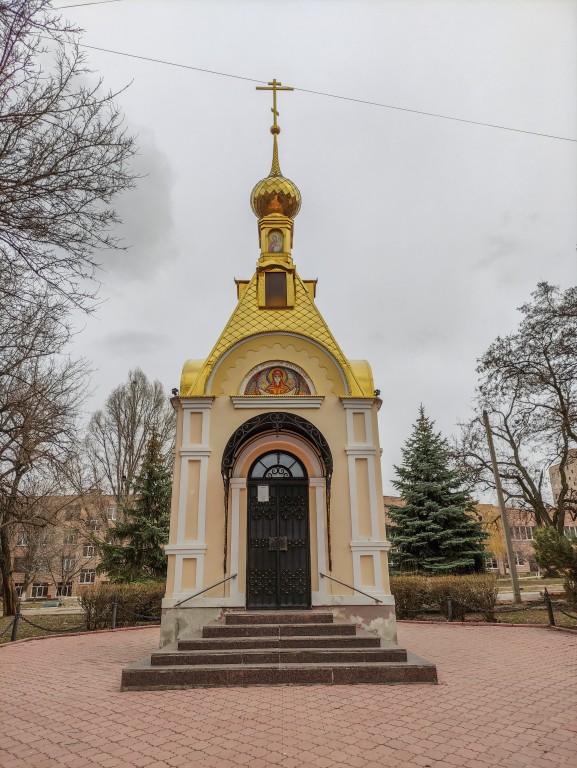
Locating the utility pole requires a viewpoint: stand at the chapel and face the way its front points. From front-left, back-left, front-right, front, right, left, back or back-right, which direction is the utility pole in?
back-left

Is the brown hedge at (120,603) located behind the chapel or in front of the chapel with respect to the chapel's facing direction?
behind

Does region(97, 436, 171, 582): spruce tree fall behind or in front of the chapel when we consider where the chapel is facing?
behind

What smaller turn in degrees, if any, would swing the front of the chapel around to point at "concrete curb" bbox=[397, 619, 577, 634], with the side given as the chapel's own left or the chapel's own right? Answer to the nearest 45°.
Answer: approximately 135° to the chapel's own left

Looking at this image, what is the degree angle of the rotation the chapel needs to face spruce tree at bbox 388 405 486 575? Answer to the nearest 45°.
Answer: approximately 135° to its left

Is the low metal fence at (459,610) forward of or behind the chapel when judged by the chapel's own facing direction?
behind

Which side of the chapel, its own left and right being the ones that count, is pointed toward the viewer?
front

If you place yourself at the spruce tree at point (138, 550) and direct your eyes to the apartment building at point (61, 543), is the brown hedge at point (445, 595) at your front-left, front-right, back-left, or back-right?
back-right

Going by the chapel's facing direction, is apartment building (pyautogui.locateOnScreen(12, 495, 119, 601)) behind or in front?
behind
